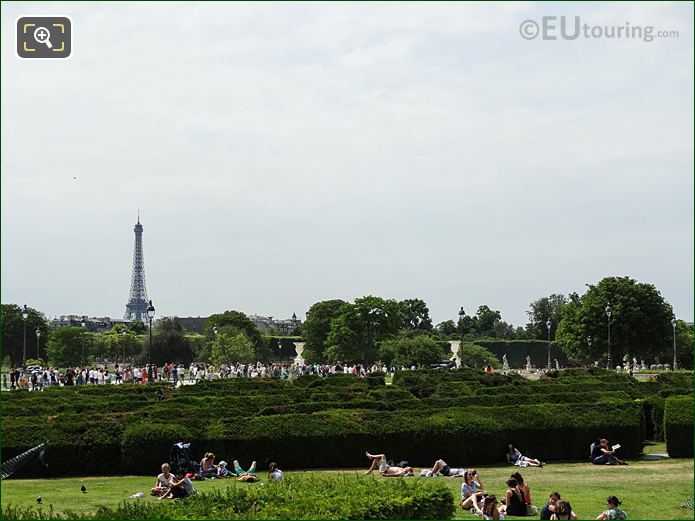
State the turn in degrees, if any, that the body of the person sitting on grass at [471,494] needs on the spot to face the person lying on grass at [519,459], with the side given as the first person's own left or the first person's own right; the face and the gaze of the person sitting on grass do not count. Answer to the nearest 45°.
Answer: approximately 135° to the first person's own left

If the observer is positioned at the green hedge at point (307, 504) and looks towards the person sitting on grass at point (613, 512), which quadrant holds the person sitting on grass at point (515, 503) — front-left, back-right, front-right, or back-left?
front-left

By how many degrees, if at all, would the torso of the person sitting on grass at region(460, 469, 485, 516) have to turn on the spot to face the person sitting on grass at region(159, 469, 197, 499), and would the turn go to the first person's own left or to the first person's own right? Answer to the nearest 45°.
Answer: approximately 135° to the first person's own right

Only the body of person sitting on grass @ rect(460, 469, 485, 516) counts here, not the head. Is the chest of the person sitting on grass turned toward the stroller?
no

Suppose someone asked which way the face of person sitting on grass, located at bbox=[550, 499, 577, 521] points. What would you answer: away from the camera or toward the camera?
away from the camera

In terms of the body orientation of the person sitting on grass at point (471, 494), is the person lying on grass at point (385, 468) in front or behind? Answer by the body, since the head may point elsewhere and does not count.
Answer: behind

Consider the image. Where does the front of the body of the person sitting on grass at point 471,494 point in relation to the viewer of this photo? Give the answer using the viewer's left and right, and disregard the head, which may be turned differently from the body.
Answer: facing the viewer and to the right of the viewer

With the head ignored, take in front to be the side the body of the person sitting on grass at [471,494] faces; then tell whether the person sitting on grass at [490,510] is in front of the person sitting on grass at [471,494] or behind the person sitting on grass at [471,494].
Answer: in front

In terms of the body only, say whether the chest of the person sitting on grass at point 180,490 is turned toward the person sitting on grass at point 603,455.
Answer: no
